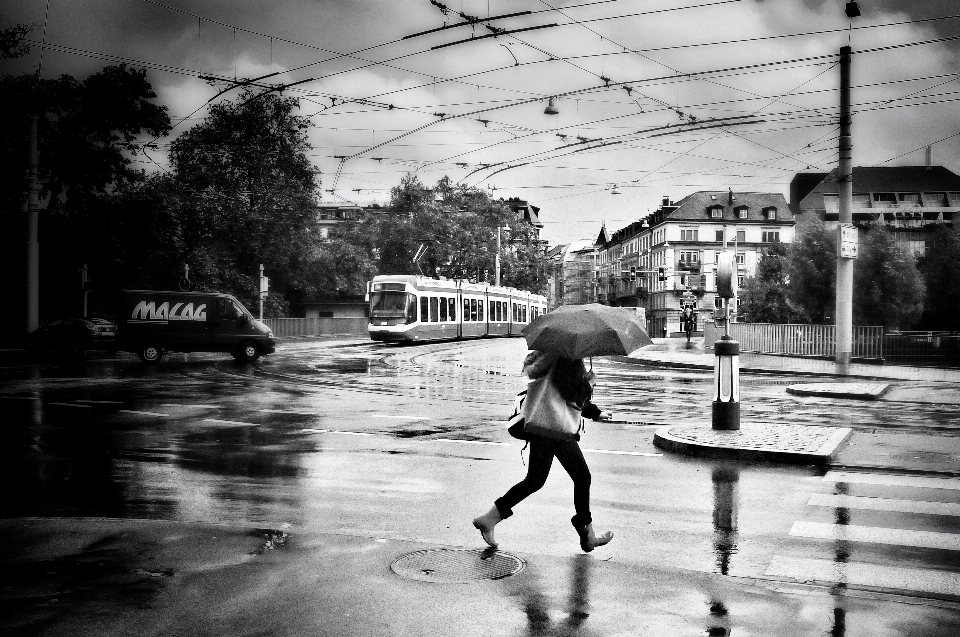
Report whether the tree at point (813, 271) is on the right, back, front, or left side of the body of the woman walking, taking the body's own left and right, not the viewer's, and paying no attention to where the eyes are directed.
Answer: left

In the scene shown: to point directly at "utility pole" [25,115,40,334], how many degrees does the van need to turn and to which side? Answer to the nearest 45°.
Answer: approximately 135° to its left

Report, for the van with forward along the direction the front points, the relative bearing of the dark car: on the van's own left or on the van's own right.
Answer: on the van's own left

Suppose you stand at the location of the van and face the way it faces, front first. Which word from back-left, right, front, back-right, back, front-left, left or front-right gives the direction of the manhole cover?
right

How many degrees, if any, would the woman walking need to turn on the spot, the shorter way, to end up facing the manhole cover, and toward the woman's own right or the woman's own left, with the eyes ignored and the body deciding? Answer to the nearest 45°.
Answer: approximately 135° to the woman's own right

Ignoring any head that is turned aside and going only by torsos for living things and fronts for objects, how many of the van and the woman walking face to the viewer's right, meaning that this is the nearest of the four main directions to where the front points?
2

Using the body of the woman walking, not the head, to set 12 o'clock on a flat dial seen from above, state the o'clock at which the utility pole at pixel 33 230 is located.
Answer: The utility pole is roughly at 8 o'clock from the woman walking.

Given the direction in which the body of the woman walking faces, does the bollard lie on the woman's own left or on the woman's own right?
on the woman's own left

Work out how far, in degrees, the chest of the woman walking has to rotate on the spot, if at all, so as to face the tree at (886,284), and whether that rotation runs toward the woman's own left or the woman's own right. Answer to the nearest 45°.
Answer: approximately 45° to the woman's own left

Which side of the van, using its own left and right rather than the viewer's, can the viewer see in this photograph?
right

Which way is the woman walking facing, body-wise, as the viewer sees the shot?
to the viewer's right

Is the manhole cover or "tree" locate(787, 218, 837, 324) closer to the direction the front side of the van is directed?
the tree

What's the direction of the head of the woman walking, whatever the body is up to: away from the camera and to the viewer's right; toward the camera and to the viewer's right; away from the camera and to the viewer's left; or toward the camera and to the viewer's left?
away from the camera and to the viewer's right
